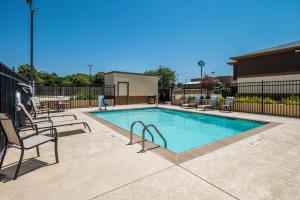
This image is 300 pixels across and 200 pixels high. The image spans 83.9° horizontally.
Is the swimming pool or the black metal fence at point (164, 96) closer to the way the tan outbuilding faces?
the swimming pool

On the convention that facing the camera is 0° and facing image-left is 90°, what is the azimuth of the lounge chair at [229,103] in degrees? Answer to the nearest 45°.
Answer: approximately 45°

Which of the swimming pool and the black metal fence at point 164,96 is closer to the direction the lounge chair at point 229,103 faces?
the swimming pool

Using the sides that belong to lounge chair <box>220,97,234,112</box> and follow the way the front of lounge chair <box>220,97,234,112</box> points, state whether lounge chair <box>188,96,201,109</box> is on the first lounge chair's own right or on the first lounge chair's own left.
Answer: on the first lounge chair's own right

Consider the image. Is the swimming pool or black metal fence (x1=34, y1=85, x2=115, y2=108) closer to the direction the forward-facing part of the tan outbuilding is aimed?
the swimming pool

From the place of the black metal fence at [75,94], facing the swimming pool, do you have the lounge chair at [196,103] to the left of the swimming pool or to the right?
left

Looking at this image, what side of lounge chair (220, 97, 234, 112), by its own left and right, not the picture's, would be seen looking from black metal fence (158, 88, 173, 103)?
right
